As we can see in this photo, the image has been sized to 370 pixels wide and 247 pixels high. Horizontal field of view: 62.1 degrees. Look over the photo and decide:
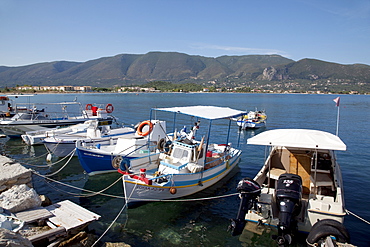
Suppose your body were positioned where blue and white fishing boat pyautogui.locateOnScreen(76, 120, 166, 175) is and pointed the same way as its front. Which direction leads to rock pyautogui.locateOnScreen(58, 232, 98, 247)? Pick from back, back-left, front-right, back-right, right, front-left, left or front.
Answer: front-left

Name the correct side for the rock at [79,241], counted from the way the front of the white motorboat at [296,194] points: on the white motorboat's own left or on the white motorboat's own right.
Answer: on the white motorboat's own left

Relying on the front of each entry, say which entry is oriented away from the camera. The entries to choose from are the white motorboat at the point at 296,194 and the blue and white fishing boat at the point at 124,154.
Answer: the white motorboat

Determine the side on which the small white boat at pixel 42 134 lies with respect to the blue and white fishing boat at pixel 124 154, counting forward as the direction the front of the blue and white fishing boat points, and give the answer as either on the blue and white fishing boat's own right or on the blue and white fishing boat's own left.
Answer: on the blue and white fishing boat's own right

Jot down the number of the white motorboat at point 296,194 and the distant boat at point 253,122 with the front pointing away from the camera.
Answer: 1

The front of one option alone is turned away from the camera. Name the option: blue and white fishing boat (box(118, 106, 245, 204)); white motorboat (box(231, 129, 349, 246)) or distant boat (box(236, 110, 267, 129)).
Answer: the white motorboat

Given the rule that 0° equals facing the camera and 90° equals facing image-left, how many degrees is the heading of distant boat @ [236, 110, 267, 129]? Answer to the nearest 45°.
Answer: approximately 45°

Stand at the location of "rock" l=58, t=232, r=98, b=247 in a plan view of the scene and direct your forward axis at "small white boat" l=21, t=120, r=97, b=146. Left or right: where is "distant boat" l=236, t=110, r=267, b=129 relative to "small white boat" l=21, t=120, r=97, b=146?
right

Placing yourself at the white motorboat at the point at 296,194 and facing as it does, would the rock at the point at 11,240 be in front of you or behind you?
behind

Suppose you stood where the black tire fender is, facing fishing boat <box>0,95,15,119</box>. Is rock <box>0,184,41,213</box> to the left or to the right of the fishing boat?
left

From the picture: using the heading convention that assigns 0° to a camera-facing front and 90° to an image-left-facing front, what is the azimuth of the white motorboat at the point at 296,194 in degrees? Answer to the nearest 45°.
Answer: approximately 180°

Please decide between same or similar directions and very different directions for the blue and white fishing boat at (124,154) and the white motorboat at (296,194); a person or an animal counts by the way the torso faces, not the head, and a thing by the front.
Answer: very different directions

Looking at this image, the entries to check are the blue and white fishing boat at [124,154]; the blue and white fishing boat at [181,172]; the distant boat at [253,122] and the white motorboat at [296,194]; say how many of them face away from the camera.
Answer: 1
